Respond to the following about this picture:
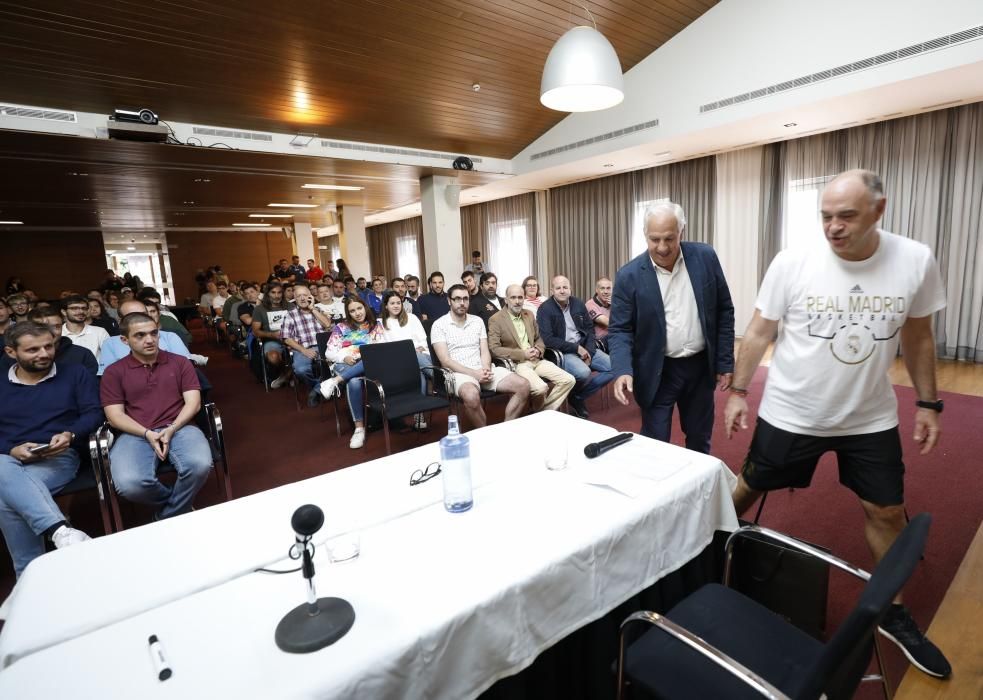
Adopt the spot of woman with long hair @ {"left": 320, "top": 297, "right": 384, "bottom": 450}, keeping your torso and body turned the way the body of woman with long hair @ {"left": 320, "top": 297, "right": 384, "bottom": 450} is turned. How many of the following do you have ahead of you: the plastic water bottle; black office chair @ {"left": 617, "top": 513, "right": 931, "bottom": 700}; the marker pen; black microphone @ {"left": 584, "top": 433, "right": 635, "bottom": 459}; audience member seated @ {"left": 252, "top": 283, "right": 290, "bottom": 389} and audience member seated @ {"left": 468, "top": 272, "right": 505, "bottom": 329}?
4

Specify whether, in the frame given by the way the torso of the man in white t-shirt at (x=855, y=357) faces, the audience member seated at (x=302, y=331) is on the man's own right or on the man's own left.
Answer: on the man's own right

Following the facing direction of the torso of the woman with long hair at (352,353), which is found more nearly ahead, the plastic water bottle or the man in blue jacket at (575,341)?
the plastic water bottle

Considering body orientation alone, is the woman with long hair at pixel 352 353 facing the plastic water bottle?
yes

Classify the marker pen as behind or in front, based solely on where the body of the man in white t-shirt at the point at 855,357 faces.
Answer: in front

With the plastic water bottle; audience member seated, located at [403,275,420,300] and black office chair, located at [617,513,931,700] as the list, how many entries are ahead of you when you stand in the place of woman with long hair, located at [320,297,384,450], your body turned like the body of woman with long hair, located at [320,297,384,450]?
2

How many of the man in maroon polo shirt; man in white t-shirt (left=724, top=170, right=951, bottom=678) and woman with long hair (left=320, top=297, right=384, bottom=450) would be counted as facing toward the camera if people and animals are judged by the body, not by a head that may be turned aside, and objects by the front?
3

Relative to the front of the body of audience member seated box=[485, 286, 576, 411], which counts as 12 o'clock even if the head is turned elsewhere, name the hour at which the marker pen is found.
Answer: The marker pen is roughly at 2 o'clock from the audience member seated.
